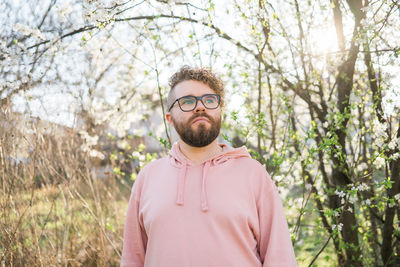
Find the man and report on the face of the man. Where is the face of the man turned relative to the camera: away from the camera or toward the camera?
toward the camera

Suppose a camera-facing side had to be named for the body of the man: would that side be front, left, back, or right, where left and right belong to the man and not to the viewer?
front
